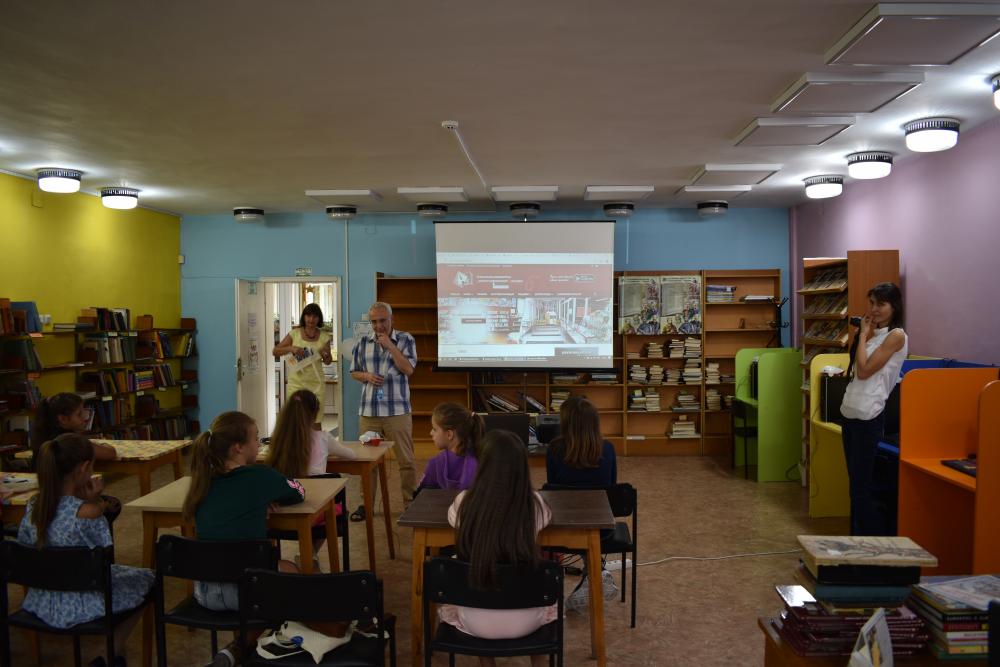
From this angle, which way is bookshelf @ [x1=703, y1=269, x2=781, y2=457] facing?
toward the camera

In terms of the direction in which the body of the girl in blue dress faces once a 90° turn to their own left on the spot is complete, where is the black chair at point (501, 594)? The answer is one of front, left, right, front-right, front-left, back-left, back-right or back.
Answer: back

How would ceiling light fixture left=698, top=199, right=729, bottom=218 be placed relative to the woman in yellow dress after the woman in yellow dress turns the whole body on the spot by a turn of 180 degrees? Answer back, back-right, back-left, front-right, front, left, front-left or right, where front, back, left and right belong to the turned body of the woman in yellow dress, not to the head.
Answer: right

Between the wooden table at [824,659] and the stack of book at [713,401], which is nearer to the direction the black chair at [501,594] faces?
the stack of book

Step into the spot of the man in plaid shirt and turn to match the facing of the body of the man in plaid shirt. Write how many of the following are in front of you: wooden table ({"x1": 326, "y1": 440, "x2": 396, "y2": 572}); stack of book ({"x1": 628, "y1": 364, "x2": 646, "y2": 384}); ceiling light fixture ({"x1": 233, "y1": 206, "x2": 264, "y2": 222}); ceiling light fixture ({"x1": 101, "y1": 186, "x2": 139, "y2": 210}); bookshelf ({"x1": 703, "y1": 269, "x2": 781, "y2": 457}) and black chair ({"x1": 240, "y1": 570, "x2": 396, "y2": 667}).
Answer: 2

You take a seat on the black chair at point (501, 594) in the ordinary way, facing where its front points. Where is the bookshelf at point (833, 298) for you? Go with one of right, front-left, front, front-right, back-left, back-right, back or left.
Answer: front-right

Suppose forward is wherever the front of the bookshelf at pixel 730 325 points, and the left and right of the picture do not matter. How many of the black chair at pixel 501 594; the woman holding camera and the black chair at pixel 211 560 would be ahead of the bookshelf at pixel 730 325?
3

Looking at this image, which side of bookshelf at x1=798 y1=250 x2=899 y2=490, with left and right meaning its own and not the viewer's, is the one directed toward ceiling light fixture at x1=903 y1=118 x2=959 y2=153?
left

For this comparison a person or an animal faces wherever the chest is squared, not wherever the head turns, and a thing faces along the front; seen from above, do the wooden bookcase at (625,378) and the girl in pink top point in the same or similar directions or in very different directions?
very different directions

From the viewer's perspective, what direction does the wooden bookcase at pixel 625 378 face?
toward the camera

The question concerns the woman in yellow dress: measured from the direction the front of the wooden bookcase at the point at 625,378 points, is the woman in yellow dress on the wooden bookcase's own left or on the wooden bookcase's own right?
on the wooden bookcase's own right

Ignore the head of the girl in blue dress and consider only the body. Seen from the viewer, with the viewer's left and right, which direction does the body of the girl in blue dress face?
facing away from the viewer and to the right of the viewer

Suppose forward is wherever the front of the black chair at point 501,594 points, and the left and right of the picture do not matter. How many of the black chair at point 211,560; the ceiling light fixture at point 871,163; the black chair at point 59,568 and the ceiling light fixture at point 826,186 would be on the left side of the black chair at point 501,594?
2

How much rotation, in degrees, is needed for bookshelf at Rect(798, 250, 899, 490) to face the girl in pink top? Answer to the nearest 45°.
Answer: approximately 45° to its left

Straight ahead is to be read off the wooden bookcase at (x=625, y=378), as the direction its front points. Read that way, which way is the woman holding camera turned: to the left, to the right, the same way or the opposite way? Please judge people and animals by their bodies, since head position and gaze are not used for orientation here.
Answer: to the right

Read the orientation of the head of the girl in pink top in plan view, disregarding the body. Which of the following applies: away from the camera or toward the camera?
away from the camera

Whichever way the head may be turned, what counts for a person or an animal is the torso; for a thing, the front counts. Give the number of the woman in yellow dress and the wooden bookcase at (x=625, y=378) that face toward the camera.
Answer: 2

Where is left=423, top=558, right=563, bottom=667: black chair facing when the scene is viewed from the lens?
facing away from the viewer
